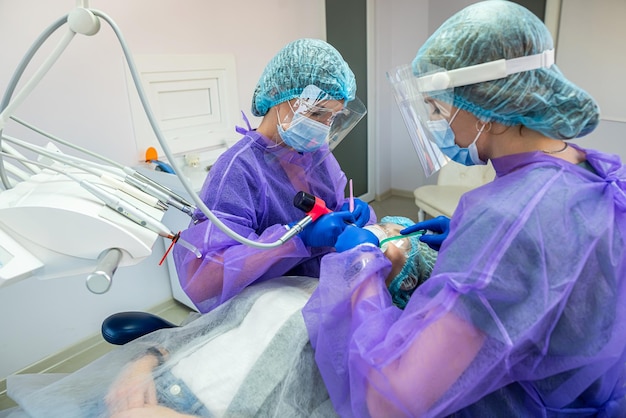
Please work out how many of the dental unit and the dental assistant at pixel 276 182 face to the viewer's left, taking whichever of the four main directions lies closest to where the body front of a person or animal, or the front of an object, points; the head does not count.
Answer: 0

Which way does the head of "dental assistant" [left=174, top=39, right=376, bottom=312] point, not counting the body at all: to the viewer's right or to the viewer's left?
to the viewer's right

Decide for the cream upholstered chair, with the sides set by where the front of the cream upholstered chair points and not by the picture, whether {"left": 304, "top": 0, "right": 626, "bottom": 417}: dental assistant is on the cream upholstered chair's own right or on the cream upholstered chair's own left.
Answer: on the cream upholstered chair's own left

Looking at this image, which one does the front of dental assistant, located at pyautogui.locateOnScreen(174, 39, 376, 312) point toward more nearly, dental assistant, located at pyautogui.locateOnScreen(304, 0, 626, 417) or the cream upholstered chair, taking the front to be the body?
the dental assistant

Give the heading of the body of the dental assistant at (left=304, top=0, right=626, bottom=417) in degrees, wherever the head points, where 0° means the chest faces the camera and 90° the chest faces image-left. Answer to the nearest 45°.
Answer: approximately 135°

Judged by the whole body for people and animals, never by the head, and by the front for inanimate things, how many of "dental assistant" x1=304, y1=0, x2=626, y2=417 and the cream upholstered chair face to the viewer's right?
0

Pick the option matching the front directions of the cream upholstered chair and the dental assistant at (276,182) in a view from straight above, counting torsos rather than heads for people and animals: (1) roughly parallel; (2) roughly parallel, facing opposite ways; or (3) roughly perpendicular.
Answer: roughly perpendicular

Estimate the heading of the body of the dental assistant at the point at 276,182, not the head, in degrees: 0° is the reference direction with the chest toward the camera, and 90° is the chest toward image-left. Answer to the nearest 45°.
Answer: approximately 315°

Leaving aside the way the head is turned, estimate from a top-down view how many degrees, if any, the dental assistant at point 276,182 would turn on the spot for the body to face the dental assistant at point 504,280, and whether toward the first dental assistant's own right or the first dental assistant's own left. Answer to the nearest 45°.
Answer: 0° — they already face them
